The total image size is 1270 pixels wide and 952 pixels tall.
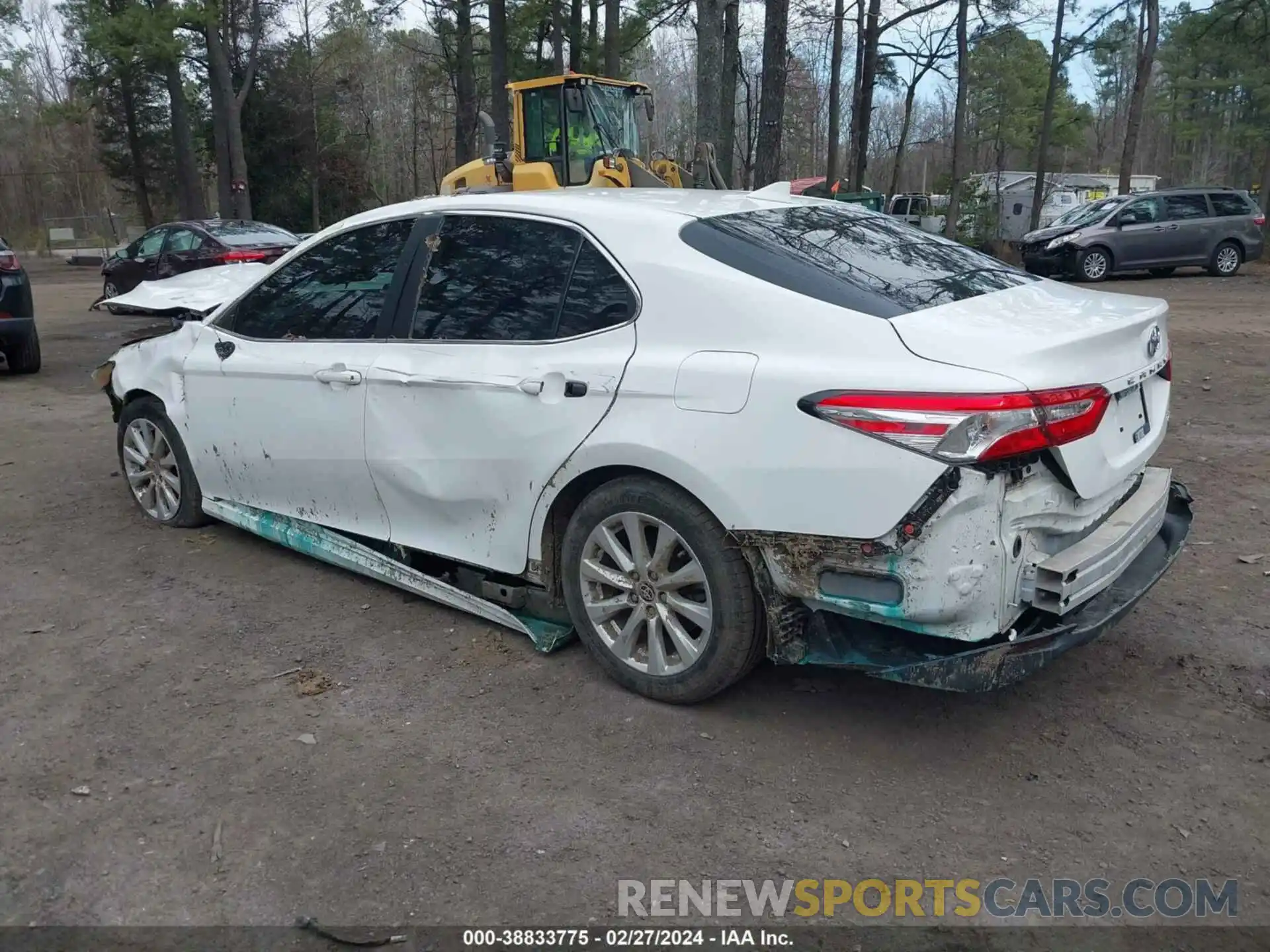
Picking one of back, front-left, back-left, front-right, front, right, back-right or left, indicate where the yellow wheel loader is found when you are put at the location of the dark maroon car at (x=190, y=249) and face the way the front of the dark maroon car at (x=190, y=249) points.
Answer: back

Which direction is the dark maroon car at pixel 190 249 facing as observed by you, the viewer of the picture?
facing away from the viewer and to the left of the viewer

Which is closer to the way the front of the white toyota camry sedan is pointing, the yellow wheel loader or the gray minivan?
the yellow wheel loader

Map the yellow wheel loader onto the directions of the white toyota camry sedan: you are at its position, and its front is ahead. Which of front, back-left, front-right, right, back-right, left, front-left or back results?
front-right

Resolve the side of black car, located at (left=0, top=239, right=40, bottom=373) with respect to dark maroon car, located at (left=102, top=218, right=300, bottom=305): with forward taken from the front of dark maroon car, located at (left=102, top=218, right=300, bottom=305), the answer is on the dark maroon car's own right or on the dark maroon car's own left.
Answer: on the dark maroon car's own left

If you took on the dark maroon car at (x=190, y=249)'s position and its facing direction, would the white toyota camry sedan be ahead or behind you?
behind

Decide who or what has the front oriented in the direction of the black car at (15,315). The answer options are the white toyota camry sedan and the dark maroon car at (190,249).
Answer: the white toyota camry sedan

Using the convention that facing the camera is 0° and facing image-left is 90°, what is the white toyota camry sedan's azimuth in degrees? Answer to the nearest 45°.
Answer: approximately 135°

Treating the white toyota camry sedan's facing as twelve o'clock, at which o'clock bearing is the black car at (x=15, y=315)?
The black car is roughly at 12 o'clock from the white toyota camry sedan.

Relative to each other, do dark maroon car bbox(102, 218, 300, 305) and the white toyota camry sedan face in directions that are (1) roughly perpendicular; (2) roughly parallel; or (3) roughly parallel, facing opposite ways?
roughly parallel

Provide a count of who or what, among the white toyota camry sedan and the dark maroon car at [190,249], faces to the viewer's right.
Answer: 0

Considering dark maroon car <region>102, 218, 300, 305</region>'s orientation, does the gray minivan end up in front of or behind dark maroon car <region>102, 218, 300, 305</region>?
behind

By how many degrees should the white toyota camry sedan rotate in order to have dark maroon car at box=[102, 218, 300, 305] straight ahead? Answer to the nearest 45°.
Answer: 0° — it already faces it
